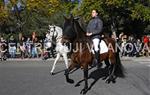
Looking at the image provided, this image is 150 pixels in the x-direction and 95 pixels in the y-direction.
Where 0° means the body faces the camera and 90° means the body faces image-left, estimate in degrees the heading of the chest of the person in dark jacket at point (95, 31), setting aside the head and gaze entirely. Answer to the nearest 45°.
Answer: approximately 45°

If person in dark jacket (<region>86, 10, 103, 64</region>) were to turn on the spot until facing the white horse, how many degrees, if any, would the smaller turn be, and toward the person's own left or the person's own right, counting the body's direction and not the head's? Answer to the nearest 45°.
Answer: approximately 90° to the person's own right

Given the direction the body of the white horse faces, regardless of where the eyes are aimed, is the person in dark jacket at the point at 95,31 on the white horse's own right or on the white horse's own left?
on the white horse's own left

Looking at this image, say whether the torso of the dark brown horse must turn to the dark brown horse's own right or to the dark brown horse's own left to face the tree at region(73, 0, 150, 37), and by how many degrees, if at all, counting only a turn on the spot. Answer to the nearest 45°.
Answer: approximately 135° to the dark brown horse's own right

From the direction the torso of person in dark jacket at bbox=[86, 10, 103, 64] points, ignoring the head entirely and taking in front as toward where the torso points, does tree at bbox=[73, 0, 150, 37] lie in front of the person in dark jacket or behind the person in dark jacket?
behind

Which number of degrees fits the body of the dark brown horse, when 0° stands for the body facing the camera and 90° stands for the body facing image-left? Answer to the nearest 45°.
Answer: approximately 45°
